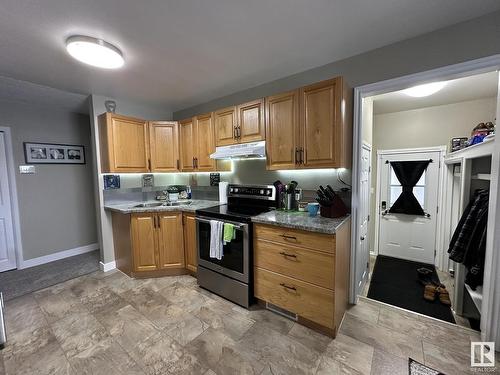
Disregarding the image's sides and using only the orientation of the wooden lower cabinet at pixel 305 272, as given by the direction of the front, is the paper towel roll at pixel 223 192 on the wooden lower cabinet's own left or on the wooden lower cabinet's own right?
on the wooden lower cabinet's own right

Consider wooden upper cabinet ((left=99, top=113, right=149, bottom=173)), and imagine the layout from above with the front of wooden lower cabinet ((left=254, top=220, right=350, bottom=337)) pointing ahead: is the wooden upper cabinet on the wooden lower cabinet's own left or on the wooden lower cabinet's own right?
on the wooden lower cabinet's own right

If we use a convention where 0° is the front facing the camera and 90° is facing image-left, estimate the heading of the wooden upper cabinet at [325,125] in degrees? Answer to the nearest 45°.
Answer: approximately 45°

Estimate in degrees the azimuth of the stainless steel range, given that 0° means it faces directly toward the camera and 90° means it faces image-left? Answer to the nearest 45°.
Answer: approximately 45°
